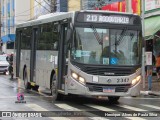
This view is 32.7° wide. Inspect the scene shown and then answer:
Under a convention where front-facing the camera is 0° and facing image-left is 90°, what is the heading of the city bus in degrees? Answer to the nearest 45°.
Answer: approximately 315°

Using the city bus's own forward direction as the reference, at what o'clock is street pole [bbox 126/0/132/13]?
The street pole is roughly at 8 o'clock from the city bus.
